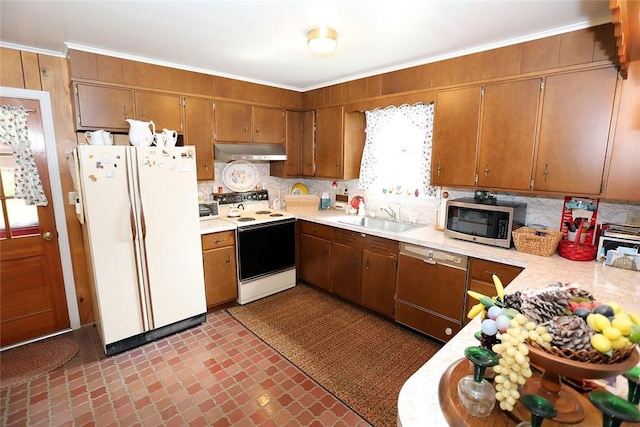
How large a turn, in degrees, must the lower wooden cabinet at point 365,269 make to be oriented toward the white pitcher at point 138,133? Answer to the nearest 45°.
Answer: approximately 45° to its right

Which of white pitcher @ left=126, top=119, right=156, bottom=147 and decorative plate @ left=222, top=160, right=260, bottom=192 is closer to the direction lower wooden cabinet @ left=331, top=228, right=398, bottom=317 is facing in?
the white pitcher

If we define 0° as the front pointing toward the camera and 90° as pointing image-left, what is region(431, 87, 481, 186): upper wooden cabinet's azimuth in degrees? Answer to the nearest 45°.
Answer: approximately 0°

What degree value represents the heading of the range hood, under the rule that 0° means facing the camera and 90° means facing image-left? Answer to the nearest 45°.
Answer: approximately 315°

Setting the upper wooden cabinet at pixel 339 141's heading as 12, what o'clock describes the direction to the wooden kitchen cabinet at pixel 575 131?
The wooden kitchen cabinet is roughly at 9 o'clock from the upper wooden cabinet.

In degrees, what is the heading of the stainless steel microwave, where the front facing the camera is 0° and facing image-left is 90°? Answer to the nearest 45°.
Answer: approximately 45°
